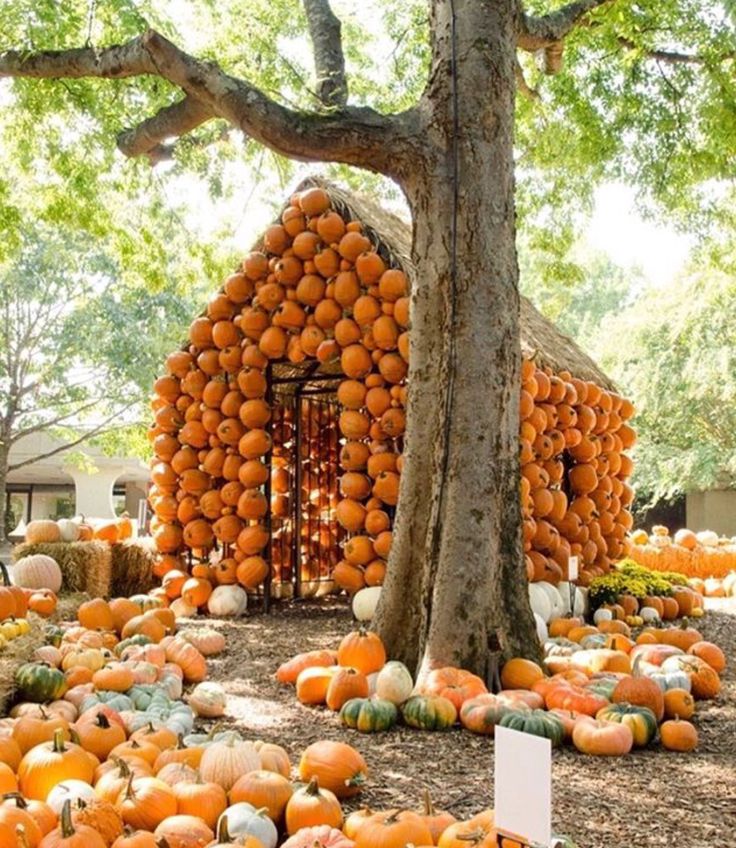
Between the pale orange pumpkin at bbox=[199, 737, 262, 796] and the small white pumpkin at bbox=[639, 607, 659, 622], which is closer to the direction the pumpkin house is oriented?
the pale orange pumpkin

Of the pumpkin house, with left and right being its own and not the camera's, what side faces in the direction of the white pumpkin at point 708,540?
back

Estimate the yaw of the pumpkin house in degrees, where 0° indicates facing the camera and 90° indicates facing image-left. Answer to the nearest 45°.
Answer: approximately 45°

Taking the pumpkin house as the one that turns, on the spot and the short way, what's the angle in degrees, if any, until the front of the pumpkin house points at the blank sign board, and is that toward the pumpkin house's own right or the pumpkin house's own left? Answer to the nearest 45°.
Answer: approximately 45° to the pumpkin house's own left

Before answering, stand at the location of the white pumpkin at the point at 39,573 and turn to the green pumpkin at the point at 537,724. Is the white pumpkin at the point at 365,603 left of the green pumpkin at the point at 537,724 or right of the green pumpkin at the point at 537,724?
left

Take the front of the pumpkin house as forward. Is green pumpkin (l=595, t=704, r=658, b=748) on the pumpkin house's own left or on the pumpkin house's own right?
on the pumpkin house's own left

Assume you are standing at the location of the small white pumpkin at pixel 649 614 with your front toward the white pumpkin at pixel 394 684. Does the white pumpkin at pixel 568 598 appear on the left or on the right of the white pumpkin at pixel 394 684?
right

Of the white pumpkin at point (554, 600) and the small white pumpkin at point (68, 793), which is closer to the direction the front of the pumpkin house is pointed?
the small white pumpkin

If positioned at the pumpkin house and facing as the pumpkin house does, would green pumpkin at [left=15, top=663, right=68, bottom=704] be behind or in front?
in front

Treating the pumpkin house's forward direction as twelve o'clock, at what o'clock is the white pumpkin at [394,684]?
The white pumpkin is roughly at 10 o'clock from the pumpkin house.

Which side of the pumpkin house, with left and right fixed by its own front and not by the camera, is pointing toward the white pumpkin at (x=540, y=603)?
left

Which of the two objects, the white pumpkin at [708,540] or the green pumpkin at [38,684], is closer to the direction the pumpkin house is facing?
the green pumpkin
